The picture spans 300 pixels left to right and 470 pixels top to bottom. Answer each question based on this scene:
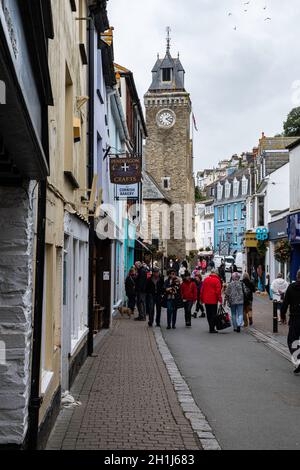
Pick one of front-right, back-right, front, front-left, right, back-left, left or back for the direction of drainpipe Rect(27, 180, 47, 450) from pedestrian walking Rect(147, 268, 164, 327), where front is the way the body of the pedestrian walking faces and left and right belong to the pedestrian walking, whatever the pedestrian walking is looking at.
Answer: front

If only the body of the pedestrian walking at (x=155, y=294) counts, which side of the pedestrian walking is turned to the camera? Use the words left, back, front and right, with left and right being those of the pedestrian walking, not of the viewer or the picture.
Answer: front

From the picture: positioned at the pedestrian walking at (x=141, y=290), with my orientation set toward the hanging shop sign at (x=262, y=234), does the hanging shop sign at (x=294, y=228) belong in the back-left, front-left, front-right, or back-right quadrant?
front-right

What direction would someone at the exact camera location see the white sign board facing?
facing the viewer

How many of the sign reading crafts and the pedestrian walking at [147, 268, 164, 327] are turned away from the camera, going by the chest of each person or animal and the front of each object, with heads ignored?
0

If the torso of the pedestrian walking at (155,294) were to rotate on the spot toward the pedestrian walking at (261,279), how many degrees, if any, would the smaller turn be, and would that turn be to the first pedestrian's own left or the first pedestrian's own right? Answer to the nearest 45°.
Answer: approximately 180°

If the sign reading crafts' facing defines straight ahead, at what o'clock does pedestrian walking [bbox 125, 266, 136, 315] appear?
The pedestrian walking is roughly at 6 o'clock from the sign reading crafts.

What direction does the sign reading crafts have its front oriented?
toward the camera

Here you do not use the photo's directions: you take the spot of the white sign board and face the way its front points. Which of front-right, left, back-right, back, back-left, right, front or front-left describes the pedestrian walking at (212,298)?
front-left
